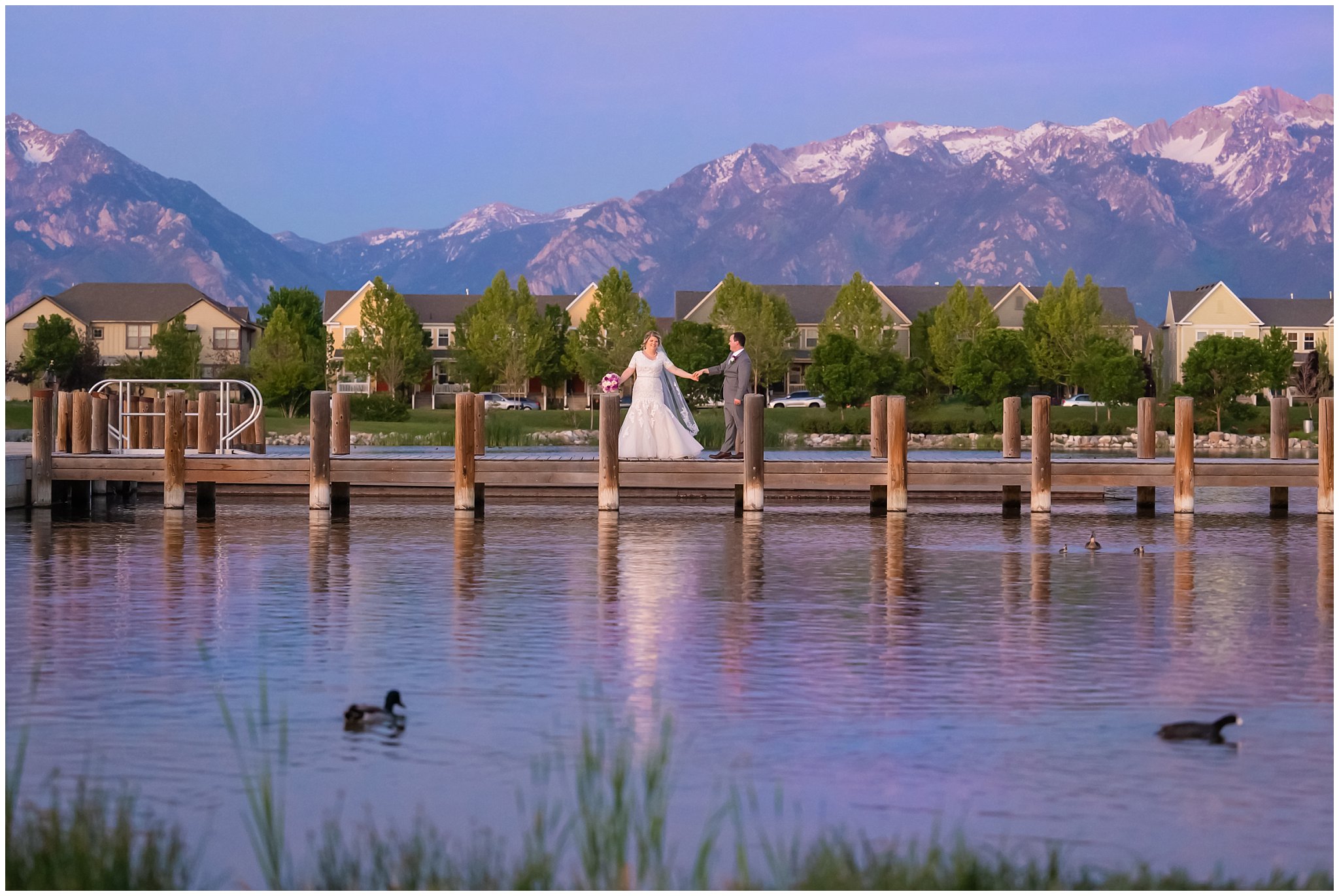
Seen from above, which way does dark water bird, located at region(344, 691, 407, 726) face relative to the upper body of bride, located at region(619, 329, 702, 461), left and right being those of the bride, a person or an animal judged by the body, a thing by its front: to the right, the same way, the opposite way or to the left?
to the left

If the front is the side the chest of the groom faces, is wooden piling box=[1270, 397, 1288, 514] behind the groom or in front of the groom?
behind

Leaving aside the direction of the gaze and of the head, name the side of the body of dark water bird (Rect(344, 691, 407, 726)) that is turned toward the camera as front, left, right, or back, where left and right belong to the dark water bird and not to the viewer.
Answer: right

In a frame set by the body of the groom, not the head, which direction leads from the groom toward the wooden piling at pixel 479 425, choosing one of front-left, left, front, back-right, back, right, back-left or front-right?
front

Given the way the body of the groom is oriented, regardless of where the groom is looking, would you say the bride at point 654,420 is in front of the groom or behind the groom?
in front

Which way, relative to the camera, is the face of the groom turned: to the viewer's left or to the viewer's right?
to the viewer's left

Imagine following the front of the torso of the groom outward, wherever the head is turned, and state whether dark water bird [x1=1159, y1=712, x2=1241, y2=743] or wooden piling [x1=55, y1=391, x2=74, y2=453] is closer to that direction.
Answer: the wooden piling

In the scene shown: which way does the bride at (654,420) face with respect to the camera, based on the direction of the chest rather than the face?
toward the camera

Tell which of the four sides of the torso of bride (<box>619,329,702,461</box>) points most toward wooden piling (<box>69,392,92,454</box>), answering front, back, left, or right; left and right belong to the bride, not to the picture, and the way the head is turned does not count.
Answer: right

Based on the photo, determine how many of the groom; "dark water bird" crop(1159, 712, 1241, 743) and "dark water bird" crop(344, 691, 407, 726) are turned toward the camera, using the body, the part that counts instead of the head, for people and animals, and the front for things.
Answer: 0

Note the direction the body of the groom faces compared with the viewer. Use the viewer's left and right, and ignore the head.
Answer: facing to the left of the viewer

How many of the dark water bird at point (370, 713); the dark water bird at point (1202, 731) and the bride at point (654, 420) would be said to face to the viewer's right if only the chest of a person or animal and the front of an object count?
2

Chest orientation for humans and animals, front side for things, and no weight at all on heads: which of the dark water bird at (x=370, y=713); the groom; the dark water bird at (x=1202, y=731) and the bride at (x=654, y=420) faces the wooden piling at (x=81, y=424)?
the groom

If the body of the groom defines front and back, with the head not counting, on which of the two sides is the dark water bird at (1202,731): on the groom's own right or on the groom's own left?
on the groom's own left

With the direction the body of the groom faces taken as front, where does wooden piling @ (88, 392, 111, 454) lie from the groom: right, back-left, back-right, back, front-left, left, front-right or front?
front

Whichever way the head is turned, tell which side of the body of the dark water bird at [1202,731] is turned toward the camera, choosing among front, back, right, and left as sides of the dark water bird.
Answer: right

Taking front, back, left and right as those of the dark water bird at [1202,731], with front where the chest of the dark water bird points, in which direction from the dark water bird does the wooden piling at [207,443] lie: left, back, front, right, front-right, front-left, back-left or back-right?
back-left

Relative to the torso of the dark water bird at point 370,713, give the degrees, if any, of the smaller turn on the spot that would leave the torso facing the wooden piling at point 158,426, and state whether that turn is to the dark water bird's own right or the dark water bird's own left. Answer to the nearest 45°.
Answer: approximately 90° to the dark water bird's own left

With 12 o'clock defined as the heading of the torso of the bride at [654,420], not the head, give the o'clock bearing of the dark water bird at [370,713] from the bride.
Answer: The dark water bird is roughly at 12 o'clock from the bride.
